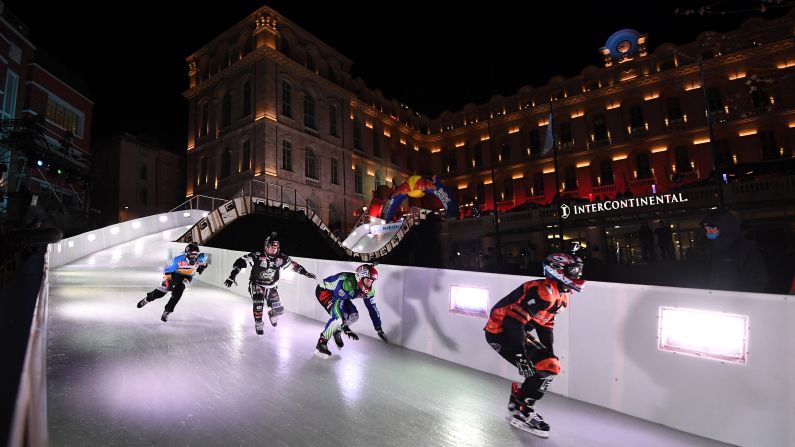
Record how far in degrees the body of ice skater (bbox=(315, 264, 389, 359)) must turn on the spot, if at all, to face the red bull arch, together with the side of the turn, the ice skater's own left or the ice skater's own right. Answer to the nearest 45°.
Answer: approximately 135° to the ice skater's own left

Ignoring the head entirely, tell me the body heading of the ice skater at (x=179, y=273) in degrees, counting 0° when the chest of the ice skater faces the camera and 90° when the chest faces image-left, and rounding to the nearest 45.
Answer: approximately 315°

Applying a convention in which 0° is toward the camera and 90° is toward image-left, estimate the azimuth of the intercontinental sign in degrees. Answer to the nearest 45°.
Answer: approximately 0°

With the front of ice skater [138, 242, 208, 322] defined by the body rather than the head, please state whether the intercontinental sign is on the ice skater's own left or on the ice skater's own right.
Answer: on the ice skater's own left

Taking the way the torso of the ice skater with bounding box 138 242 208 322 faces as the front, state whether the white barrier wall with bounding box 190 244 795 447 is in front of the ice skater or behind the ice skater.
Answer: in front

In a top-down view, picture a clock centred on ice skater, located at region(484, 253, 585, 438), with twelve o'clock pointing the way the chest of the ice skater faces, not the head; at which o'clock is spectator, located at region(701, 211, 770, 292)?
The spectator is roughly at 9 o'clock from the ice skater.

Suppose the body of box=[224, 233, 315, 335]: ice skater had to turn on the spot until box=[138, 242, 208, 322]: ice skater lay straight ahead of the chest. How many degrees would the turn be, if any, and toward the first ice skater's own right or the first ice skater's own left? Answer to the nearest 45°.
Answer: approximately 135° to the first ice skater's own right

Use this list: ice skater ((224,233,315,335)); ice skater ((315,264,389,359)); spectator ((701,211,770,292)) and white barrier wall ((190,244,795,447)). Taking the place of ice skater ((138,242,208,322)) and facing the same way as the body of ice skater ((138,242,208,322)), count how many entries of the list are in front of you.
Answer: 4

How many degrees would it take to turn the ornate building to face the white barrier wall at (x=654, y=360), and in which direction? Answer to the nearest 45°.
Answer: approximately 45° to its left

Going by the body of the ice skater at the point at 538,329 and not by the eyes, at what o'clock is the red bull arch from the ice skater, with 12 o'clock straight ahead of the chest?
The red bull arch is roughly at 7 o'clock from the ice skater.

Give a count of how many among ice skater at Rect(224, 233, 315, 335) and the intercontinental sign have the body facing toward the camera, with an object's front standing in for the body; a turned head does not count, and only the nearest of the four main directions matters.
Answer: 2
